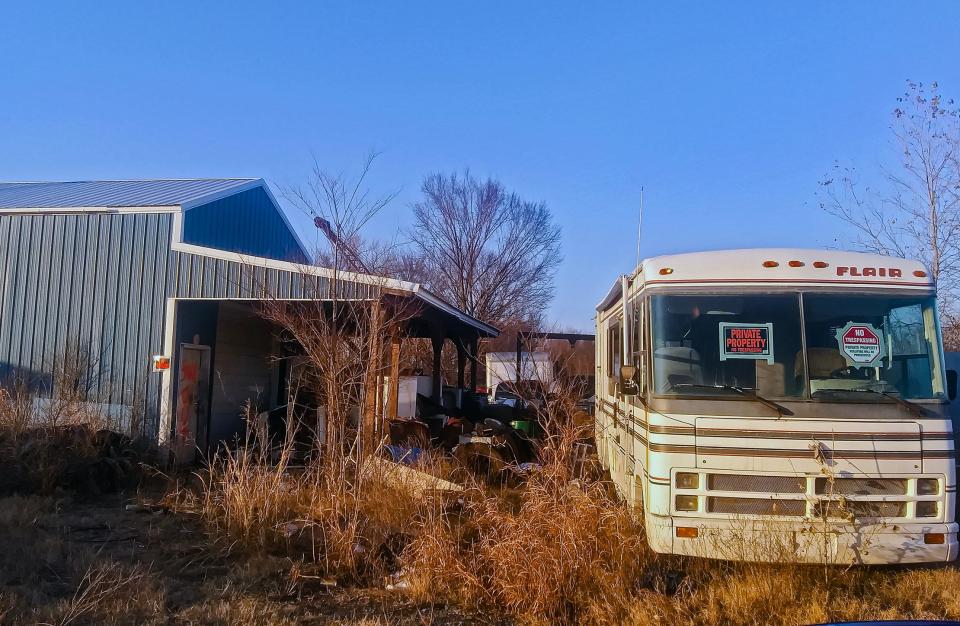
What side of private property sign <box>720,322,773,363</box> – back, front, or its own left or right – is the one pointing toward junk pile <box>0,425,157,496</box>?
right

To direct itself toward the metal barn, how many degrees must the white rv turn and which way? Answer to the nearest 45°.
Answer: approximately 90° to its right

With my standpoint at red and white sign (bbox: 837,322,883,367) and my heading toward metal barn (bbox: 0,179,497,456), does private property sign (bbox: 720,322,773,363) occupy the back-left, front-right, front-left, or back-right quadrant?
front-left

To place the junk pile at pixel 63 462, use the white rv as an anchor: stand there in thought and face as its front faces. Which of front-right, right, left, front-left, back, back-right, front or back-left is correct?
right

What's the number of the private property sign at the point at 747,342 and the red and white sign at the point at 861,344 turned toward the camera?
2

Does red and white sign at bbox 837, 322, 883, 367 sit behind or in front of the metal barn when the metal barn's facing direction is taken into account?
in front

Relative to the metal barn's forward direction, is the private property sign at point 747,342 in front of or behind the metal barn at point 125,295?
in front

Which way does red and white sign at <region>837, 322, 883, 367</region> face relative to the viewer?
toward the camera

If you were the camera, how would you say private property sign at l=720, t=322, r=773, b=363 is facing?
facing the viewer
